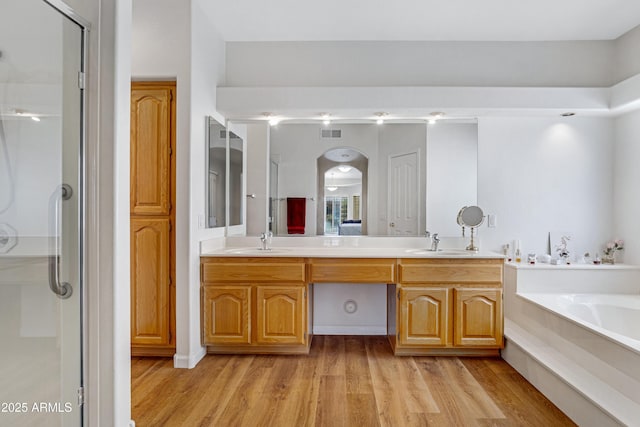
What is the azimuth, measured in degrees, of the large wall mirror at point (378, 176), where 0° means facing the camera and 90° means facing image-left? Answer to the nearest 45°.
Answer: approximately 0°

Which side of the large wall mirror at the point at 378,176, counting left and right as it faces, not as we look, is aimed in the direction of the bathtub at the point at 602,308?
left

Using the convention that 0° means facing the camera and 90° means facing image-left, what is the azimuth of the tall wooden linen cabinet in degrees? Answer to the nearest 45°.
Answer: approximately 0°

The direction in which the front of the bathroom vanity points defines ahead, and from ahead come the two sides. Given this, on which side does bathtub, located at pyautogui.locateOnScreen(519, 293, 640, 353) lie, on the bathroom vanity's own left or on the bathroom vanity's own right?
on the bathroom vanity's own left

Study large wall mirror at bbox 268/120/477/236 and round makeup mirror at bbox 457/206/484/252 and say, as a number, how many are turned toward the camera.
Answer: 2

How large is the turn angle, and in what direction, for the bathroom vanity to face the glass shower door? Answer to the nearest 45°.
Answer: approximately 45° to its right
